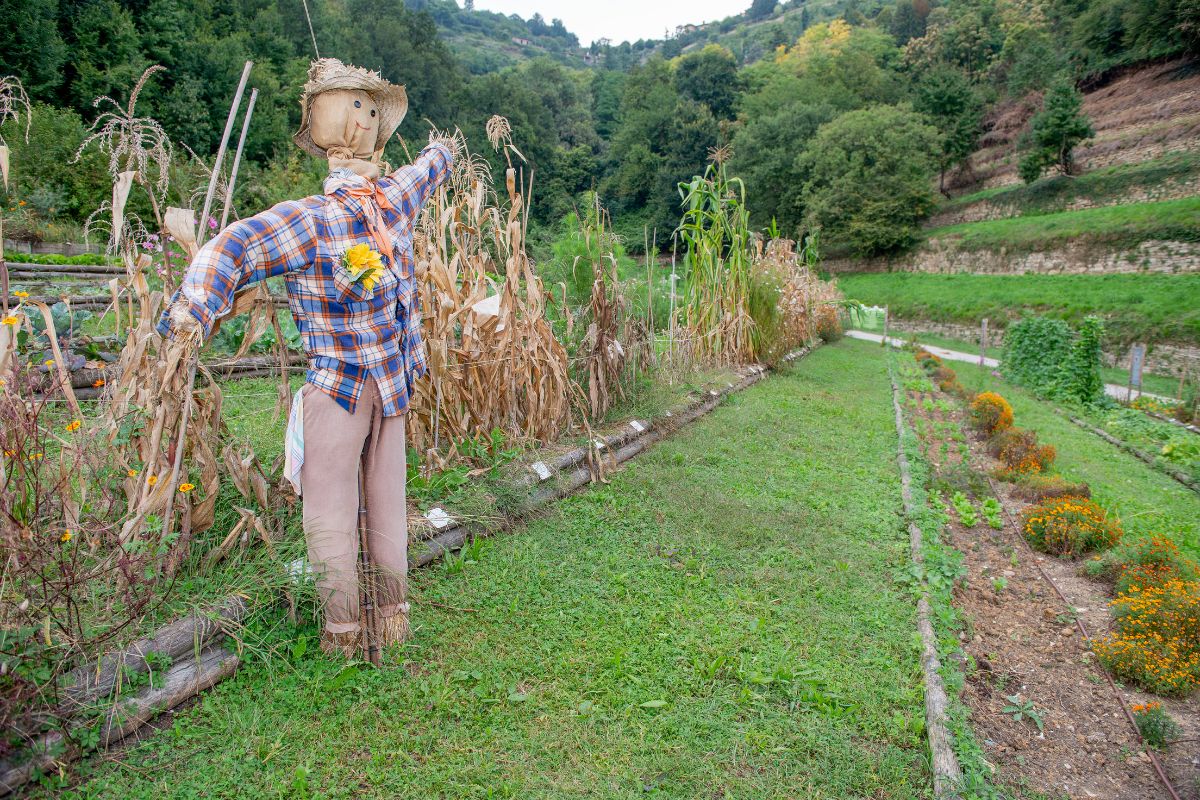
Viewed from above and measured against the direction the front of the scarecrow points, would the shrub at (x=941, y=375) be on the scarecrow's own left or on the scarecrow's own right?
on the scarecrow's own left

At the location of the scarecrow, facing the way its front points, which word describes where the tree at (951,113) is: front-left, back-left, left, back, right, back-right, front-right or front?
left

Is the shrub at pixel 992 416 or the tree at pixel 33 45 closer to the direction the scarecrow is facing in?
the shrub

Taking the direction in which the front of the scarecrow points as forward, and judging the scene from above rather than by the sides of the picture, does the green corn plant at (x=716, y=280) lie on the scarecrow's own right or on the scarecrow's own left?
on the scarecrow's own left

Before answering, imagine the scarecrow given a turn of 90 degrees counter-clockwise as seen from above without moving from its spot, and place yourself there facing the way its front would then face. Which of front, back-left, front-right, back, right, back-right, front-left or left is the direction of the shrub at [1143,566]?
front-right

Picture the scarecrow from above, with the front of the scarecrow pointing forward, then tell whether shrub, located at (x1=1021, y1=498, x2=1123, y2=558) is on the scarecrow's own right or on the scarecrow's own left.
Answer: on the scarecrow's own left
